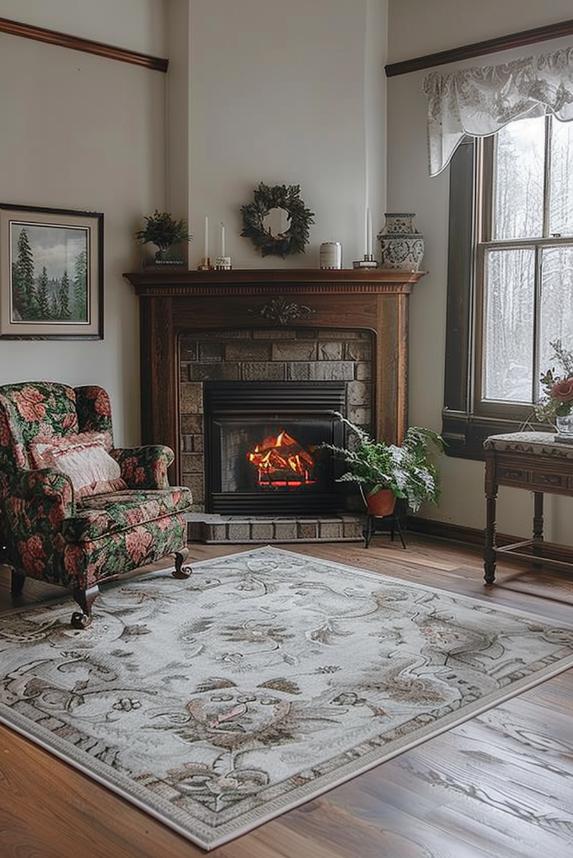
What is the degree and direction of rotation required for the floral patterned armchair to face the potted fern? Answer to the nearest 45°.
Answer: approximately 90° to its left

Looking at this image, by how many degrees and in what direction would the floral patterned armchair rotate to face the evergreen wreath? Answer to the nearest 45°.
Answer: approximately 90° to its left

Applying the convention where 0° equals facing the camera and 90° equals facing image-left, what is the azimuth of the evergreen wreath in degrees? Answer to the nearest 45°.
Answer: approximately 0°

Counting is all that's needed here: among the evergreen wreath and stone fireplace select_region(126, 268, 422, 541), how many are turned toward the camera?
2

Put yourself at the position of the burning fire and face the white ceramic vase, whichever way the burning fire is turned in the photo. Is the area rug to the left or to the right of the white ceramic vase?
right

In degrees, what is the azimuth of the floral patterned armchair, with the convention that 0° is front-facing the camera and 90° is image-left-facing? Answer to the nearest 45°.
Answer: approximately 315°

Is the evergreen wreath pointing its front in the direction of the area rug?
yes
